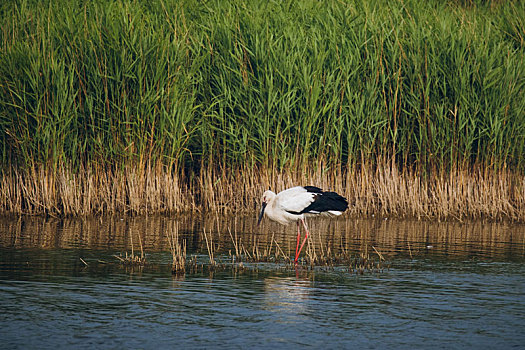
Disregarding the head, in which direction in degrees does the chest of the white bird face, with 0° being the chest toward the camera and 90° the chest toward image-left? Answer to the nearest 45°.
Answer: approximately 90°
